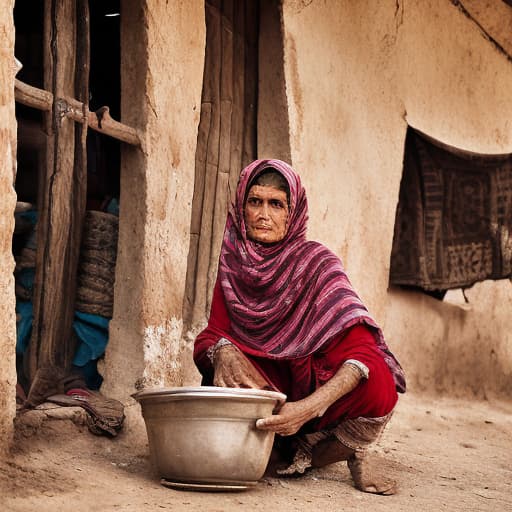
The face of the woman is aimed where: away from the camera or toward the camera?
toward the camera

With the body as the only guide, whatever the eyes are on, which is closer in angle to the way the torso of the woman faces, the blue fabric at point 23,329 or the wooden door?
the blue fabric

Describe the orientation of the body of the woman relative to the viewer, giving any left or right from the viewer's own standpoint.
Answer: facing the viewer and to the left of the viewer

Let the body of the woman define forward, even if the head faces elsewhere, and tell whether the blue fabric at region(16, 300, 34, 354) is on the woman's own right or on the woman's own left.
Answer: on the woman's own right

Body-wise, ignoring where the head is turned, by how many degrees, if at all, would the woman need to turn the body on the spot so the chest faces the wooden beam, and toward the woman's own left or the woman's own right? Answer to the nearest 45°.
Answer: approximately 45° to the woman's own right

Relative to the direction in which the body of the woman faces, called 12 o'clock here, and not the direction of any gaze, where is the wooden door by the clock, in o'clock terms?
The wooden door is roughly at 4 o'clock from the woman.

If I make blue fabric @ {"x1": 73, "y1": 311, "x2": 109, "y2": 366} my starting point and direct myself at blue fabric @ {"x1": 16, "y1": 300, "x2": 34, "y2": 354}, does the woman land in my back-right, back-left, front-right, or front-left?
back-left

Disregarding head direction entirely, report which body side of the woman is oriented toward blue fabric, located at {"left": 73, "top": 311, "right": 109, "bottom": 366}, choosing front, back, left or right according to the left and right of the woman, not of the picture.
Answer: right
